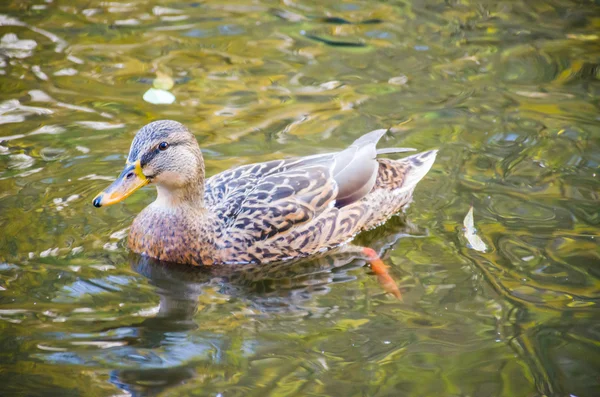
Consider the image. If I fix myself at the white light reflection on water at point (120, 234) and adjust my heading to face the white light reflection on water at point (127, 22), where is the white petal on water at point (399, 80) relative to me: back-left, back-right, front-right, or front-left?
front-right

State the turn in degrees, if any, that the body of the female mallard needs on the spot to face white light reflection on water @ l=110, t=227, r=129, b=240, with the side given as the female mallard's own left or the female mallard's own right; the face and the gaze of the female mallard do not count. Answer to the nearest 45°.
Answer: approximately 45° to the female mallard's own right

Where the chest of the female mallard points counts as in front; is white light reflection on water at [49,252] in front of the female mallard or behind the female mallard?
in front

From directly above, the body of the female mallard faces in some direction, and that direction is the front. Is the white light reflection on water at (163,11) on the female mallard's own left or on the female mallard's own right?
on the female mallard's own right

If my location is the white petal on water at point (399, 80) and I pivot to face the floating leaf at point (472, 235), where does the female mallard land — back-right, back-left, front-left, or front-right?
front-right

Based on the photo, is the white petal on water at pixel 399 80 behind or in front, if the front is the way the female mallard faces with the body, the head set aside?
behind

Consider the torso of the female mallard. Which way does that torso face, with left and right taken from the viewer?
facing the viewer and to the left of the viewer
